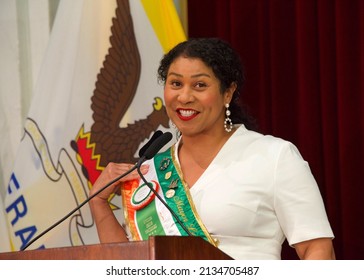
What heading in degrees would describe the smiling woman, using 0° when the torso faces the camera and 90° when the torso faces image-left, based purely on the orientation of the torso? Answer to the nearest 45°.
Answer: approximately 45°

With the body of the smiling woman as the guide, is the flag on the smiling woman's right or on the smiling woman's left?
on the smiling woman's right

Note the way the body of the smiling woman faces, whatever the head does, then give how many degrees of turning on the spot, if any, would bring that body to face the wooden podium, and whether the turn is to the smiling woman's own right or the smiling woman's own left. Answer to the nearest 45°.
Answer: approximately 45° to the smiling woman's own left

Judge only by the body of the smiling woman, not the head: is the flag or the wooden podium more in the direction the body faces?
the wooden podium
